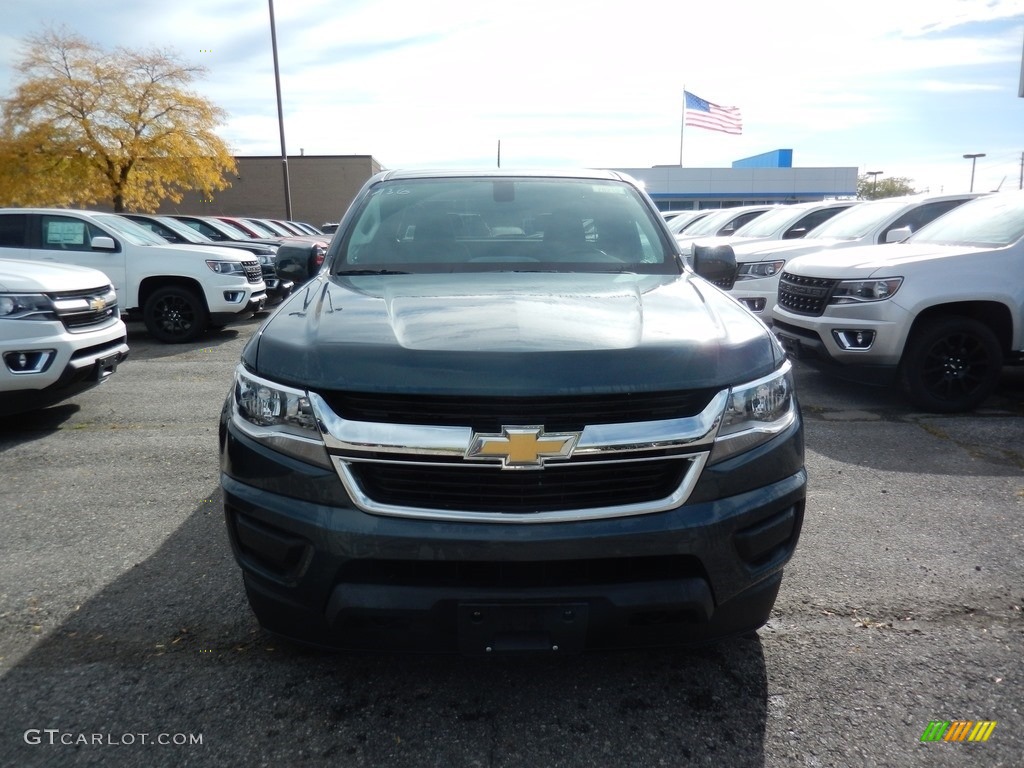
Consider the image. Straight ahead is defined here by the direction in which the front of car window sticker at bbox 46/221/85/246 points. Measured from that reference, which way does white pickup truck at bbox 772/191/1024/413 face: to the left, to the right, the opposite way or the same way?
to the right

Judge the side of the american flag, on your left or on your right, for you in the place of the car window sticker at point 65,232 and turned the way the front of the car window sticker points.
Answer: on your left

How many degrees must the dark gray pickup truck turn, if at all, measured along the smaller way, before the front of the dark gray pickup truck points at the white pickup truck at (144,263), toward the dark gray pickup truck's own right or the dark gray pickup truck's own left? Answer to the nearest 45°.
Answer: approximately 135° to the dark gray pickup truck's own right

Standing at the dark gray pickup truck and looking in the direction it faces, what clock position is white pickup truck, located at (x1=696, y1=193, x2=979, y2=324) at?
The white pickup truck is roughly at 7 o'clock from the dark gray pickup truck.

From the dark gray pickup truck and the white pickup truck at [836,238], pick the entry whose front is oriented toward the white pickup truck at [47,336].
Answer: the white pickup truck at [836,238]

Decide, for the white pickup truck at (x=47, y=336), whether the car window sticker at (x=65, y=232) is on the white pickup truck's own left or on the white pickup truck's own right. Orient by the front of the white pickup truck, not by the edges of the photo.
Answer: on the white pickup truck's own left

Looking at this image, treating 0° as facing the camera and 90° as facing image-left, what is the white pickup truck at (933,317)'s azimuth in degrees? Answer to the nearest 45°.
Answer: approximately 45°
